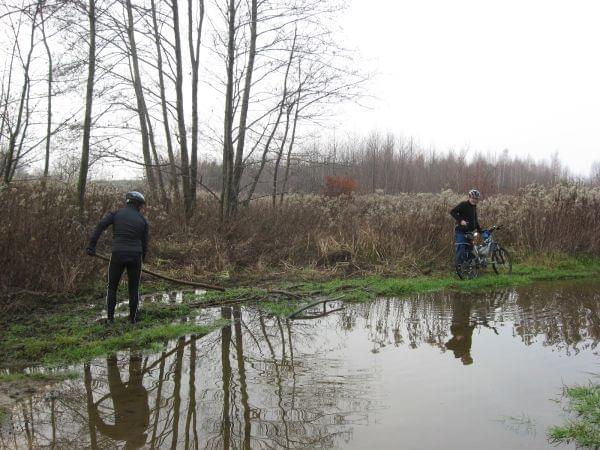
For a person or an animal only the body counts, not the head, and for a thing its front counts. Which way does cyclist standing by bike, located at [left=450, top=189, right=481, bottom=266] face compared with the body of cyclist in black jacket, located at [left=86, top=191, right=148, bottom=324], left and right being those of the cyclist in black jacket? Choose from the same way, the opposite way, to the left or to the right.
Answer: the opposite way

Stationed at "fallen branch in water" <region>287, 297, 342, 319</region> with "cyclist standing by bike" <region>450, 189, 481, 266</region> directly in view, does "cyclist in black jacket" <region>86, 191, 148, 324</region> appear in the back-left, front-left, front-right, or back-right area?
back-left

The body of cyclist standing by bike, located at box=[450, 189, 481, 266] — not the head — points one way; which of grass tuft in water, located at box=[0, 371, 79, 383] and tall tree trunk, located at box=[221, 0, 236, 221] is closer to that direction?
the grass tuft in water

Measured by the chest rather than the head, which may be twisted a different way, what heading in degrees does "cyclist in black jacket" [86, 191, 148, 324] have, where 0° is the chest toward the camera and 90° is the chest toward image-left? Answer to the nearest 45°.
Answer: approximately 180°

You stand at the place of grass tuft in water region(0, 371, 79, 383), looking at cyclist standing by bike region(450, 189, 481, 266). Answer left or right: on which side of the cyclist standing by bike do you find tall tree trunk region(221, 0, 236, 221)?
left

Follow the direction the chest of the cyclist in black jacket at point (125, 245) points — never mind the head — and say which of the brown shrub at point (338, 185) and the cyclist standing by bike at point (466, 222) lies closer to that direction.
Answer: the brown shrub

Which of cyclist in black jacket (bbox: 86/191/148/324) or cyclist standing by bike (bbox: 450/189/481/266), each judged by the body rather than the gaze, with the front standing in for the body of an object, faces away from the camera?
the cyclist in black jacket

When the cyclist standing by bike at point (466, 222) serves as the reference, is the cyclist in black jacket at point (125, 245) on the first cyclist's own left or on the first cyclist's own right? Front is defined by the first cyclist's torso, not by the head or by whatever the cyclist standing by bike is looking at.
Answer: on the first cyclist's own right

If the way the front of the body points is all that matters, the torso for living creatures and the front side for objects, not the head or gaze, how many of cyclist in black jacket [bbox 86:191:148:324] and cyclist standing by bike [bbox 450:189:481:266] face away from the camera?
1
